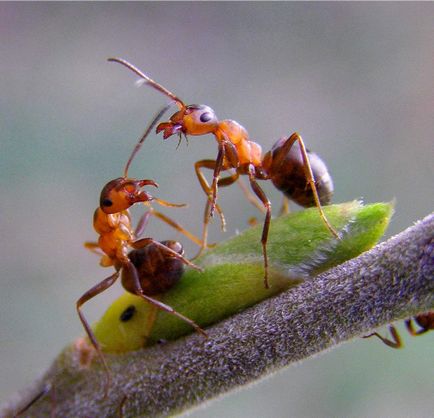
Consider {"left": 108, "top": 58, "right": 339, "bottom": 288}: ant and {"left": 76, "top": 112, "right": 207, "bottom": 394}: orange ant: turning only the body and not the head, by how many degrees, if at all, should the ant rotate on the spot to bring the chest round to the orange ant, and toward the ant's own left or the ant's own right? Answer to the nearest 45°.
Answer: approximately 45° to the ant's own left

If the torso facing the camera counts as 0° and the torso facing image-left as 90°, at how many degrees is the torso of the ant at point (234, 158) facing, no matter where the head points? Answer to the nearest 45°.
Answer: approximately 90°
